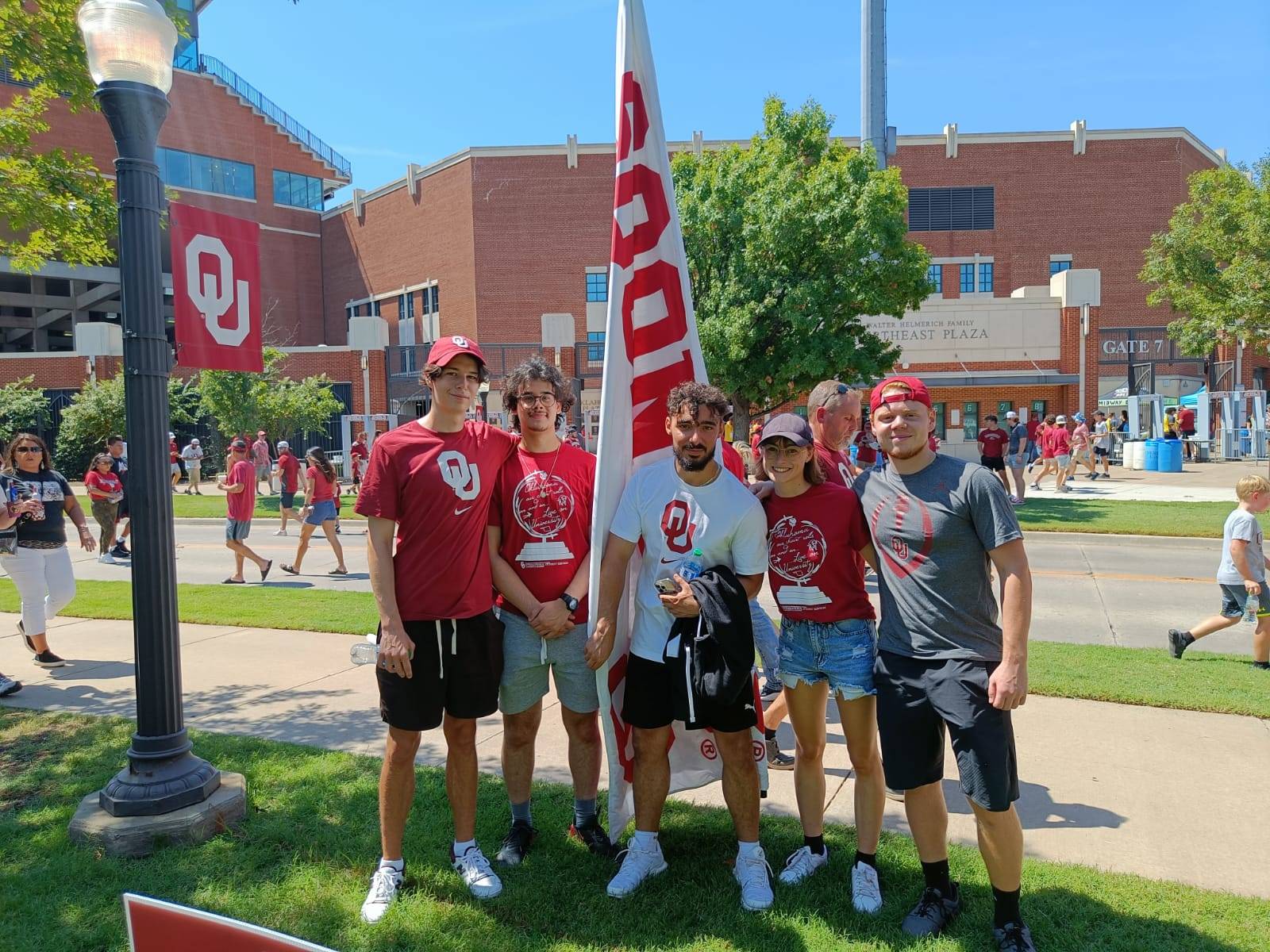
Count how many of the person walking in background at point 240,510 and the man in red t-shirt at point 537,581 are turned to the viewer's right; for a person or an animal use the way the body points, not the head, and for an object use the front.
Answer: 0

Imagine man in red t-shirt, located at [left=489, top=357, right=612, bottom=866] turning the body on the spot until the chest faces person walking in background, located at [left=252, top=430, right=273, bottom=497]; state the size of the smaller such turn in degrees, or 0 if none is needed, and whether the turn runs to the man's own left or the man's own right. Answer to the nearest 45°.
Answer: approximately 180°

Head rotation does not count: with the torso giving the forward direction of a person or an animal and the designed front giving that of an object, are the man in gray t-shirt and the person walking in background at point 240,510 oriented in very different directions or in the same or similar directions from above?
same or similar directions

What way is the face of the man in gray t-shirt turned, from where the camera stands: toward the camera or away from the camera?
toward the camera

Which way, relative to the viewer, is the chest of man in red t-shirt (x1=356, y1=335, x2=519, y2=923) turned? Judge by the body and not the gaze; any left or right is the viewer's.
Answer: facing the viewer

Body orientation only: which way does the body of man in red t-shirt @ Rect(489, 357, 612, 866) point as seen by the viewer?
toward the camera

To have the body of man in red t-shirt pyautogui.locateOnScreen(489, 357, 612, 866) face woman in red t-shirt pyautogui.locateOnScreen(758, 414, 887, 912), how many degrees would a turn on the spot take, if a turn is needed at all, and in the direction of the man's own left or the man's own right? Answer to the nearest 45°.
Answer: approximately 90° to the man's own left

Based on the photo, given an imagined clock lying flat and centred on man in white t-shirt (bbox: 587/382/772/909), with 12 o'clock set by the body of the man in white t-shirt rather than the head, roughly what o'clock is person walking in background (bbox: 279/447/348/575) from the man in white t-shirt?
The person walking in background is roughly at 5 o'clock from the man in white t-shirt.

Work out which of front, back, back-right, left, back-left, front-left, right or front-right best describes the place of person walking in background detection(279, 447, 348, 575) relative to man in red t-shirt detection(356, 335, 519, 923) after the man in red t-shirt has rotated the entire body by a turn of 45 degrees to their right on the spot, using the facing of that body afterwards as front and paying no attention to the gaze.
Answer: back-right

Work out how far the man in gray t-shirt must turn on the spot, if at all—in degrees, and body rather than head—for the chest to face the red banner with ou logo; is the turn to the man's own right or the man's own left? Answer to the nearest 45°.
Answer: approximately 45° to the man's own right
